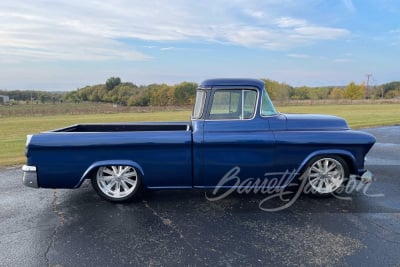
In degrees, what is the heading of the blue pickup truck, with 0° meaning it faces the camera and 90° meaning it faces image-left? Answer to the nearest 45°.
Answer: approximately 270°
